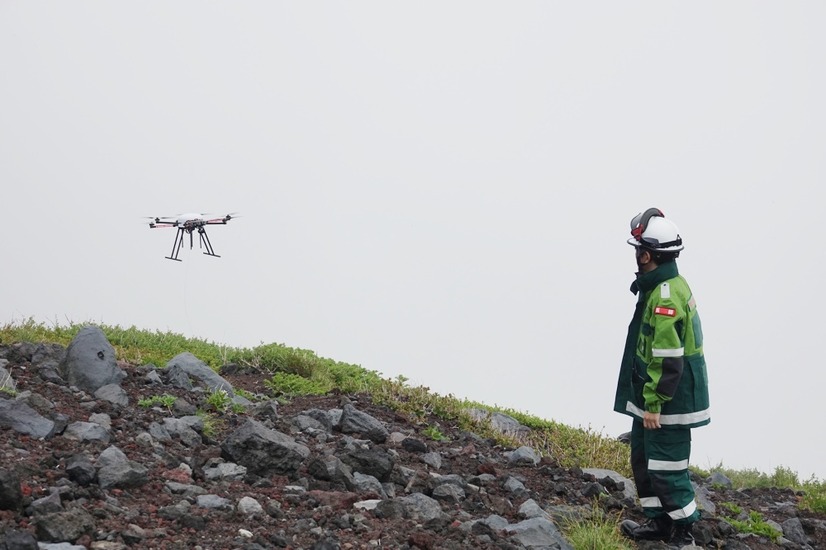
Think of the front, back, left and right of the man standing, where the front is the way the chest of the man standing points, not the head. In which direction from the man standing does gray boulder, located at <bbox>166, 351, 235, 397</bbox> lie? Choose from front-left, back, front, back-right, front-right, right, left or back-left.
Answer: front

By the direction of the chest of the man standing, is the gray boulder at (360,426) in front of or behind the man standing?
in front

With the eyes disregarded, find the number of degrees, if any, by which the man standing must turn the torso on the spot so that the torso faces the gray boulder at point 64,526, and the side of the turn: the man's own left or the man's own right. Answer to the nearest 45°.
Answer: approximately 45° to the man's own left

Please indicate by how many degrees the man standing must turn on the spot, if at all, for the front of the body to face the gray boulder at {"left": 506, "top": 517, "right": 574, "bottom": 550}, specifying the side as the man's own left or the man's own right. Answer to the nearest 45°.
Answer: approximately 45° to the man's own left

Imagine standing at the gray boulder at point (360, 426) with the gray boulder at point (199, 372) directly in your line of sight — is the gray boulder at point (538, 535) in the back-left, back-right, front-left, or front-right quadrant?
back-left

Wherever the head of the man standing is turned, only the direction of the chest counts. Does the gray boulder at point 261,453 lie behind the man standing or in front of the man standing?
in front

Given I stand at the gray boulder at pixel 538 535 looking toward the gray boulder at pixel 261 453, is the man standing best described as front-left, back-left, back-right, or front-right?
back-right

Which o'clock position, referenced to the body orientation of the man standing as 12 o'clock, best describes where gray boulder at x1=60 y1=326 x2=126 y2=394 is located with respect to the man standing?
The gray boulder is roughly at 12 o'clock from the man standing.

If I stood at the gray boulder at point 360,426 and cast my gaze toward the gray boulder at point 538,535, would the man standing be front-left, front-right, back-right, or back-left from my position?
front-left

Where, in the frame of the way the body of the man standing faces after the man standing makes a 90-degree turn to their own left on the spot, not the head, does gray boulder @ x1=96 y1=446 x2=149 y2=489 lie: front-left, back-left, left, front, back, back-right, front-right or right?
front-right

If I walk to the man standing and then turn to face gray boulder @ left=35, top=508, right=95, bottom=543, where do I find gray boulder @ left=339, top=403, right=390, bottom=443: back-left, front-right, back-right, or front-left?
front-right

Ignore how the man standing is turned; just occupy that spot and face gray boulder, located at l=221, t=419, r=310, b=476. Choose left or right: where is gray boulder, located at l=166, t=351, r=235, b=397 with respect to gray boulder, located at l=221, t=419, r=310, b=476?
right

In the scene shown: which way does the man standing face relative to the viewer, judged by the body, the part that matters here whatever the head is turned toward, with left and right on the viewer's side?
facing to the left of the viewer

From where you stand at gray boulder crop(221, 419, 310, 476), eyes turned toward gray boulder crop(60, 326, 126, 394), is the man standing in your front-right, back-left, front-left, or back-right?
back-right
